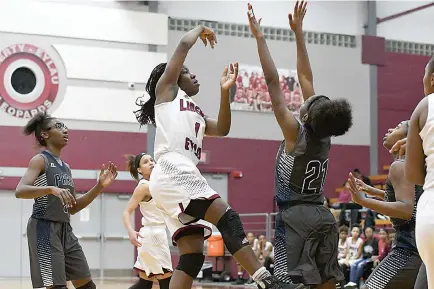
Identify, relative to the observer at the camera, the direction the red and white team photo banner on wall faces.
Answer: facing the viewer

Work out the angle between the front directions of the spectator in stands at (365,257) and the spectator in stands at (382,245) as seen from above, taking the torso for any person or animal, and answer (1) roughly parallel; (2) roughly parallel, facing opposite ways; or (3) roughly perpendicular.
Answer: roughly parallel

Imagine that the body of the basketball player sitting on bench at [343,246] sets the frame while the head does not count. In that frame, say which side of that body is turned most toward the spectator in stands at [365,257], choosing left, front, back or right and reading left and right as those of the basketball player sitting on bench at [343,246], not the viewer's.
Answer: left

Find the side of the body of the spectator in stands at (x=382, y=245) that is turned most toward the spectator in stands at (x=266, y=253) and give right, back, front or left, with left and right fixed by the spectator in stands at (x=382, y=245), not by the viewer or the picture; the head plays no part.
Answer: right

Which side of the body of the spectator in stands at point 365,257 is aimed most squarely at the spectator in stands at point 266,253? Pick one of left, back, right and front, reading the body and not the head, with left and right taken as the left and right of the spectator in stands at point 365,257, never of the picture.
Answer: right

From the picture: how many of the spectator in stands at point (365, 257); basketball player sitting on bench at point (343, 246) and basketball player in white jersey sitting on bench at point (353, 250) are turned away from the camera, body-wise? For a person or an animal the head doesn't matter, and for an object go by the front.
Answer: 0

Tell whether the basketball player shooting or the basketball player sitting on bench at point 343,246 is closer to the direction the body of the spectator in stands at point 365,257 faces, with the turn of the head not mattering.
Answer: the basketball player shooting

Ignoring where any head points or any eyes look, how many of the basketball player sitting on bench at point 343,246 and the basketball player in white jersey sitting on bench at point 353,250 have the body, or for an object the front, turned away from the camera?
0

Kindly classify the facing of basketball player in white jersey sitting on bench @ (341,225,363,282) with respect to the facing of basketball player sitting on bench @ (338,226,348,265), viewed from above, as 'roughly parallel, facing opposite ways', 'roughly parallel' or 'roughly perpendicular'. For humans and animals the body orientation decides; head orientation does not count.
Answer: roughly parallel

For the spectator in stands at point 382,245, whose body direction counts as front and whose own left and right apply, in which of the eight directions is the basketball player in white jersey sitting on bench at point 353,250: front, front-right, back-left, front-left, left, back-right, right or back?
right

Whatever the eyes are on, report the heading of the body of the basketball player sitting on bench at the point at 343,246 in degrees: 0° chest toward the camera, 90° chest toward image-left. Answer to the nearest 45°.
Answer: approximately 45°

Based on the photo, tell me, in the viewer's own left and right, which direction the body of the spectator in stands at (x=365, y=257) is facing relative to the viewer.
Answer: facing the viewer and to the left of the viewer

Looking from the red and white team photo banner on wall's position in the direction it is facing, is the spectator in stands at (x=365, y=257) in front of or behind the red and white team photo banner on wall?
in front
